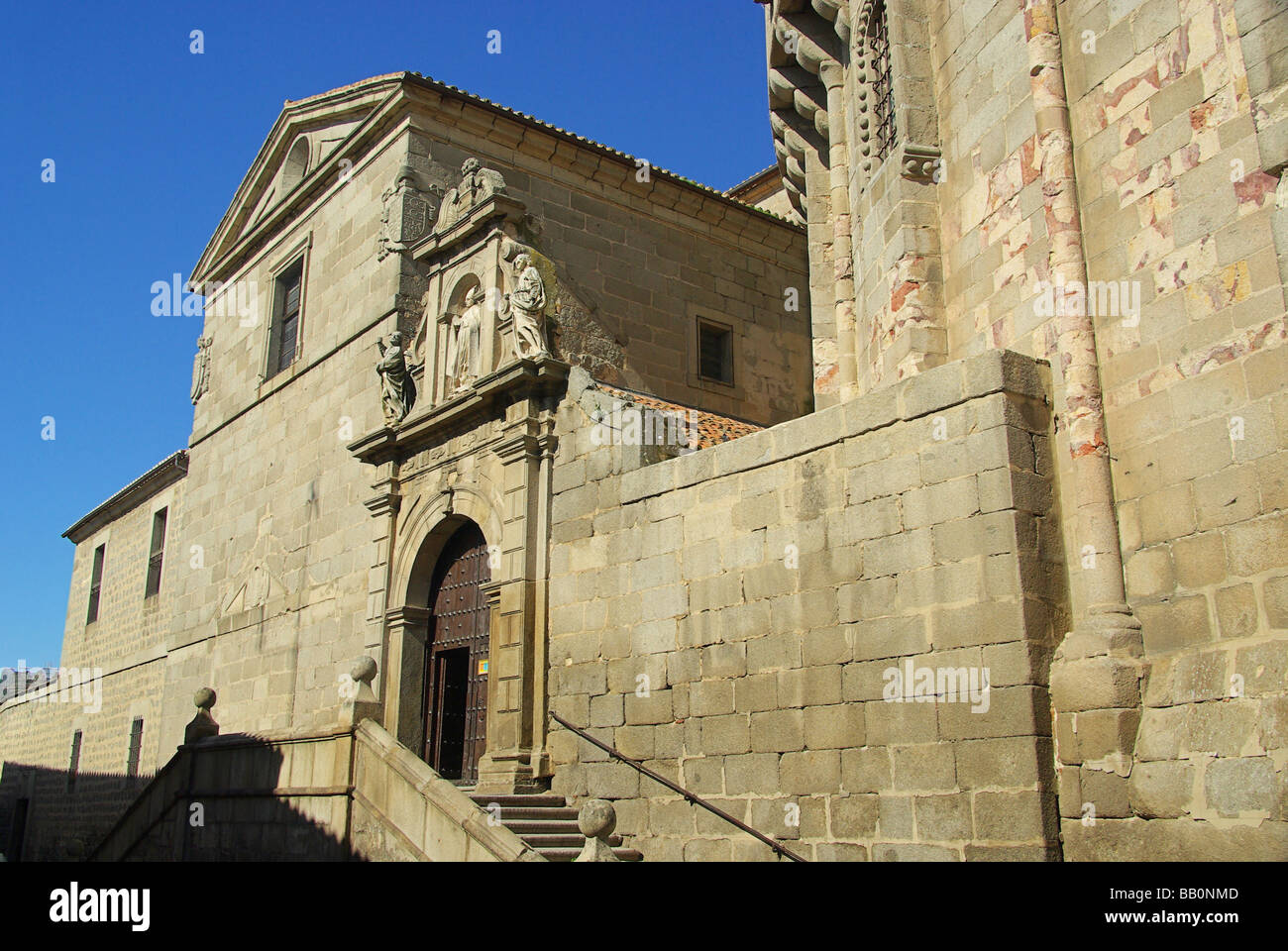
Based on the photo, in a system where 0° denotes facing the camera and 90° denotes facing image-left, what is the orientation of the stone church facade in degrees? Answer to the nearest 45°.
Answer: approximately 45°
